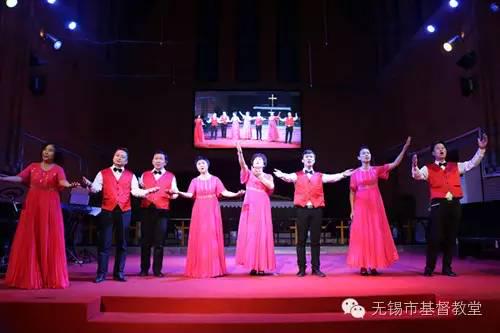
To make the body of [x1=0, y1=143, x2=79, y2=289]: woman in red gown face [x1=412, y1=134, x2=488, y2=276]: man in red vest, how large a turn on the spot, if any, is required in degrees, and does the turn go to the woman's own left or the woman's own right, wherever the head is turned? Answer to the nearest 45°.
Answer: approximately 90° to the woman's own left

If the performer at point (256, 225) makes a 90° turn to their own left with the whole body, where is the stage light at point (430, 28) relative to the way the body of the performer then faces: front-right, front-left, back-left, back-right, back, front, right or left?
front-left

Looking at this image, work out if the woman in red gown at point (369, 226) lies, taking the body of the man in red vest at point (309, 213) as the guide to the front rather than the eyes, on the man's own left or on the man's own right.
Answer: on the man's own left

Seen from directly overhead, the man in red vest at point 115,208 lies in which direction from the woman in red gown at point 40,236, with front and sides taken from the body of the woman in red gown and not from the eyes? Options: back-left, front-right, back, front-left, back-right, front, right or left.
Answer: left

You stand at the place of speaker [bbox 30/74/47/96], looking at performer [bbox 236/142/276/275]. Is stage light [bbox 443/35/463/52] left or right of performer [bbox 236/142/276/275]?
left

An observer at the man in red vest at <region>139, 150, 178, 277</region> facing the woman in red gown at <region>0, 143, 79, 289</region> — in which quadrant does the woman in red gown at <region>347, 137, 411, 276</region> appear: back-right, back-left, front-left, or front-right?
back-left
